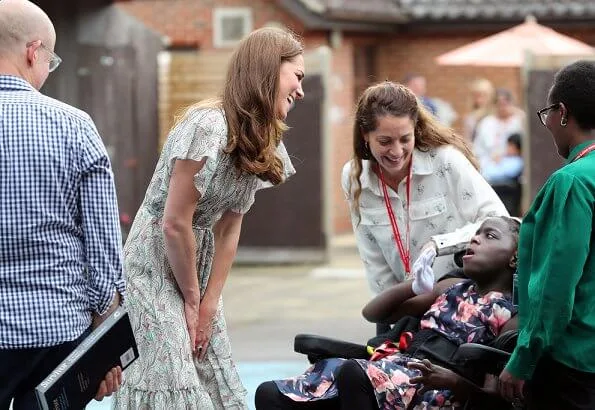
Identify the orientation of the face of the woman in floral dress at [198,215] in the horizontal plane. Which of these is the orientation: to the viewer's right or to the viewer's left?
to the viewer's right

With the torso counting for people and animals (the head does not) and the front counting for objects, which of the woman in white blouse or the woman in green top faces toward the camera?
the woman in white blouse

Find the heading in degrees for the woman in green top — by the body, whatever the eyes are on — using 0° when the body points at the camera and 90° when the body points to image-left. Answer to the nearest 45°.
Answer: approximately 135°

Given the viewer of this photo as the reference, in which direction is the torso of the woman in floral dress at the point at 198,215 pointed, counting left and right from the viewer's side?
facing the viewer and to the right of the viewer

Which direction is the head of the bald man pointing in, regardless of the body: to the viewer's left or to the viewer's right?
to the viewer's right

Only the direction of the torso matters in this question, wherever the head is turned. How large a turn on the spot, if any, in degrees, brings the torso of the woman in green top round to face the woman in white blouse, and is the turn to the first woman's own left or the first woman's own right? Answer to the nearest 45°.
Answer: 0° — they already face them

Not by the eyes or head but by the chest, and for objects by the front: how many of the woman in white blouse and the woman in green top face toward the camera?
1

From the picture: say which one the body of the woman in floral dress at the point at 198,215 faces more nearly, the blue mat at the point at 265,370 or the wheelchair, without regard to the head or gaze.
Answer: the wheelchair

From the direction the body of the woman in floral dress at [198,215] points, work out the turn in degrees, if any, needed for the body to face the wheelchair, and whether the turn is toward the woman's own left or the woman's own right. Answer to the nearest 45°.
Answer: approximately 45° to the woman's own left

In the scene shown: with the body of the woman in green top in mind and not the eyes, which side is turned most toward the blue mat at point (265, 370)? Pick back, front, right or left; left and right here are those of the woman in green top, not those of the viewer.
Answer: front

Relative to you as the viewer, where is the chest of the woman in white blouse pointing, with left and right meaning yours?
facing the viewer

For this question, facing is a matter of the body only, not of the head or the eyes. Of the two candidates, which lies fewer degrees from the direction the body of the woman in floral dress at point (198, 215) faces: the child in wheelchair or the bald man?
the child in wheelchair
